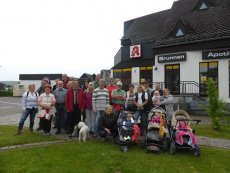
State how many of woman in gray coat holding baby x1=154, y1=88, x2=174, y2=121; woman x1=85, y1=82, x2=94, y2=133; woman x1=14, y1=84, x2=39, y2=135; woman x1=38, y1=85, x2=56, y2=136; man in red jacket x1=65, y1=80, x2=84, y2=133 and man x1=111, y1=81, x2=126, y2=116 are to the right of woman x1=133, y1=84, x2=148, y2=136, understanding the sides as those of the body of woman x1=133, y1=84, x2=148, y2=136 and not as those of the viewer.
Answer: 5

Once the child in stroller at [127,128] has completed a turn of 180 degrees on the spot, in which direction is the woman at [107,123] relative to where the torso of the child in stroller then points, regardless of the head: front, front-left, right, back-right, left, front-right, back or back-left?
front-left

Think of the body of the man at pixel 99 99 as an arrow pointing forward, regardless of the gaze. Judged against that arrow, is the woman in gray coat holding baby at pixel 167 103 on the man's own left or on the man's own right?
on the man's own left

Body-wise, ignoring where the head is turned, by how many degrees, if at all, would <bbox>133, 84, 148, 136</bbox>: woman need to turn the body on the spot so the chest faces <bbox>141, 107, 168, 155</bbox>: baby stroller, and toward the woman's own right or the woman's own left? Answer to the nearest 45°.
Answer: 0° — they already face it

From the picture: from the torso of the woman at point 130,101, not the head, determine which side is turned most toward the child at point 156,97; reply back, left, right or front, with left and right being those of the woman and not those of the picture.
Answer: left

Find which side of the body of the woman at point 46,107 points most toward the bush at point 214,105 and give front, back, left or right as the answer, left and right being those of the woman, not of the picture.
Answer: left

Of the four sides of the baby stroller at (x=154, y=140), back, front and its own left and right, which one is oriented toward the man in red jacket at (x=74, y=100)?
right

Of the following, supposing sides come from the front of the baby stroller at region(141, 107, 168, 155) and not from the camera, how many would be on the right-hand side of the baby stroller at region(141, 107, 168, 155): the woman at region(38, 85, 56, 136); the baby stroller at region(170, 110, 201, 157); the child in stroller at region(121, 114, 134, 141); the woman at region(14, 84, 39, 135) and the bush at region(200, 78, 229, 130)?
3

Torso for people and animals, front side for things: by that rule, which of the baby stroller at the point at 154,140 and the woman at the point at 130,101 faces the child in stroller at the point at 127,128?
the woman

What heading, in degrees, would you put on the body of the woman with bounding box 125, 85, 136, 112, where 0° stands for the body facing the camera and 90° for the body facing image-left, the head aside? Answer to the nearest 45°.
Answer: approximately 0°
